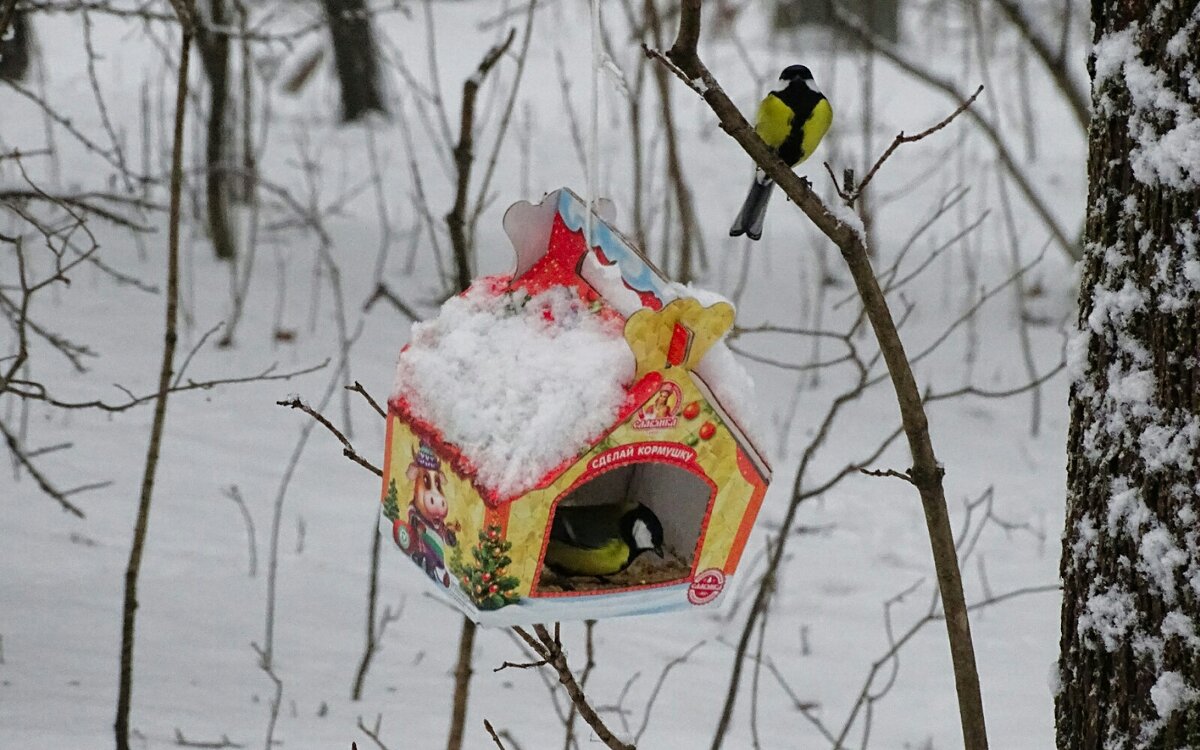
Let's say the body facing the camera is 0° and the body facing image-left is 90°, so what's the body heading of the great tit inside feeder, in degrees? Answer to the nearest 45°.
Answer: approximately 270°

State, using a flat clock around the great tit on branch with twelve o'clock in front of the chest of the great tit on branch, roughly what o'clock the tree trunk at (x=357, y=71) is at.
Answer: The tree trunk is roughly at 5 o'clock from the great tit on branch.

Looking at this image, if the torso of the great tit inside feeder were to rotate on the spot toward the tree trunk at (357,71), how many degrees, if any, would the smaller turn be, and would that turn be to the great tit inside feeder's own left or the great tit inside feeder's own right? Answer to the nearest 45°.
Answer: approximately 90° to the great tit inside feeder's own left

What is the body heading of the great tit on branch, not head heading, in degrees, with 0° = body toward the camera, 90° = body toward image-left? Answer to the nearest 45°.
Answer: approximately 0°

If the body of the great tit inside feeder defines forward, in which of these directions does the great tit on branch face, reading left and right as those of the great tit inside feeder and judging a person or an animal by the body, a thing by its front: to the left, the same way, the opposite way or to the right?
to the right

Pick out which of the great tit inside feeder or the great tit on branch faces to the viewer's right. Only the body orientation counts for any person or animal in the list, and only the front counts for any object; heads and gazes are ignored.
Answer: the great tit inside feeder

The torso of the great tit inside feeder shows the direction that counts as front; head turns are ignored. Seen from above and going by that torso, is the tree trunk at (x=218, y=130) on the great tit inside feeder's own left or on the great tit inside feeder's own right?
on the great tit inside feeder's own left

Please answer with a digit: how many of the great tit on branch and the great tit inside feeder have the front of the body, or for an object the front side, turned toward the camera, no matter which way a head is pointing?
1

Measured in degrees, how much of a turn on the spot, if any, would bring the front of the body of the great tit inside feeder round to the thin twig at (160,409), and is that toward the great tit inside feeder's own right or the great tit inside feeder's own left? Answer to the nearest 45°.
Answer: approximately 135° to the great tit inside feeder's own left

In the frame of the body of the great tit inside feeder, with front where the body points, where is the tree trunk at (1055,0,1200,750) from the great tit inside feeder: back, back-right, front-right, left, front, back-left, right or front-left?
front-right
